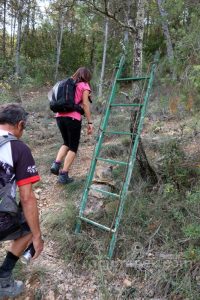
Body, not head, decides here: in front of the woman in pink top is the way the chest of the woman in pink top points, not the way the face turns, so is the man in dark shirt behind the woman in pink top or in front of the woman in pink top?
behind

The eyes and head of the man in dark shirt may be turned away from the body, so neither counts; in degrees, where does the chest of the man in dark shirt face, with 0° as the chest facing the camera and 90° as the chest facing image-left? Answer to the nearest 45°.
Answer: approximately 225°

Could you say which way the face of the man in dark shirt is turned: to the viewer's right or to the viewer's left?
to the viewer's right

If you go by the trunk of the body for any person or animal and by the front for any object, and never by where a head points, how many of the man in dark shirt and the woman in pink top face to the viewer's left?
0

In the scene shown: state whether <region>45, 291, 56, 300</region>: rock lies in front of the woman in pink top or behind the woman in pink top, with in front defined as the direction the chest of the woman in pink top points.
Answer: behind

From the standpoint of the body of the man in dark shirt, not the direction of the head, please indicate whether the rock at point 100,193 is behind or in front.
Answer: in front

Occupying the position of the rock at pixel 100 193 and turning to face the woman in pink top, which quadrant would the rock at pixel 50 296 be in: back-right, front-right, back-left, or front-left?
back-left

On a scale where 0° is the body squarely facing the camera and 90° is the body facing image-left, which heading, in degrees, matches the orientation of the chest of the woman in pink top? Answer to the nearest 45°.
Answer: approximately 225°

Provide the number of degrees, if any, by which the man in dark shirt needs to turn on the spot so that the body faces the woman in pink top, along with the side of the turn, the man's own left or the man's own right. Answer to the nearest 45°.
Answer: approximately 45° to the man's own left
